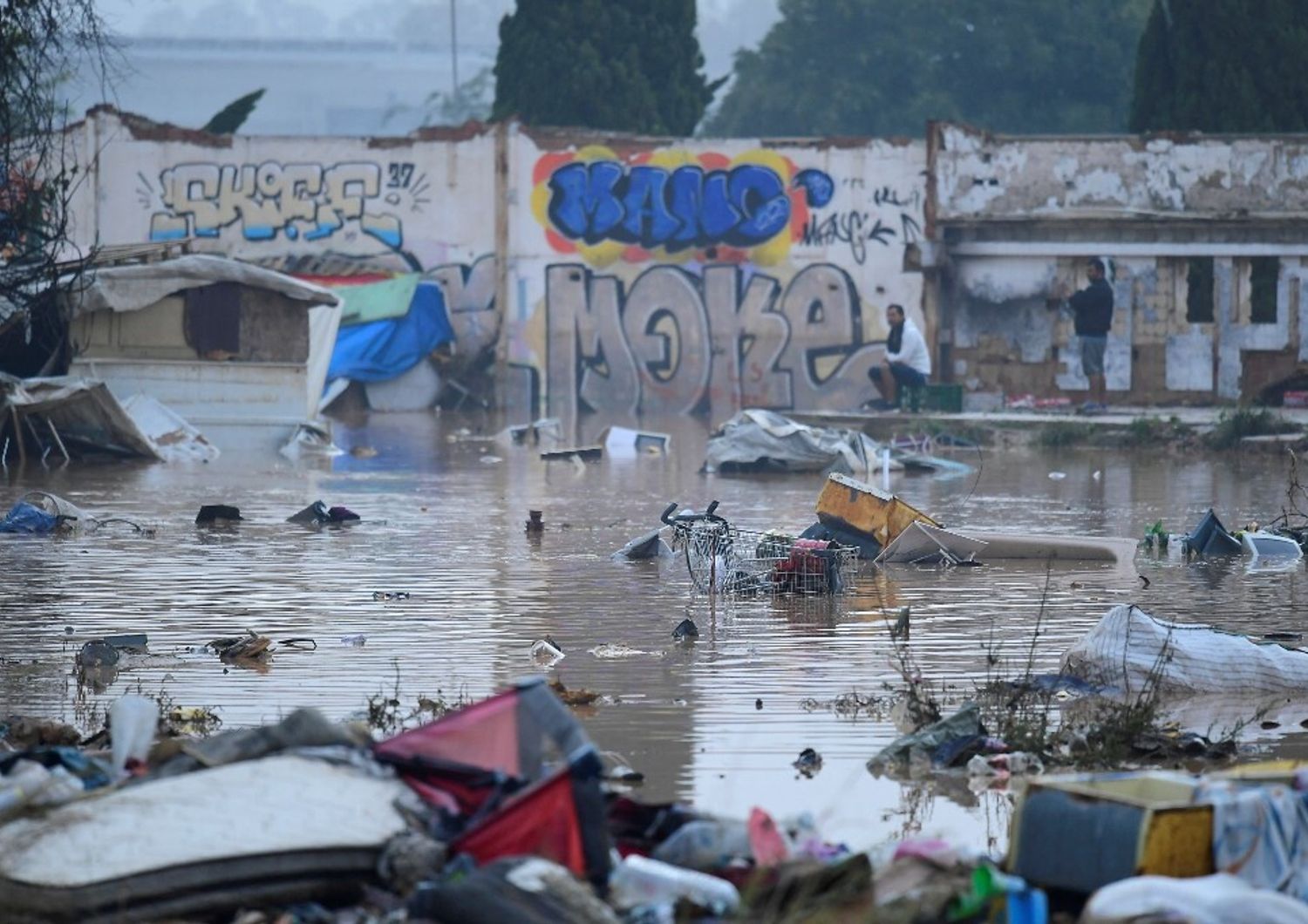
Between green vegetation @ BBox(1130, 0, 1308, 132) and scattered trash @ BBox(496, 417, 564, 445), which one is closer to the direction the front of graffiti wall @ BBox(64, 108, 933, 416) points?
the scattered trash

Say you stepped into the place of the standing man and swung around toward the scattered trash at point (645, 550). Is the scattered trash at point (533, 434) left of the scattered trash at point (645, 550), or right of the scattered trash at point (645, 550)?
right

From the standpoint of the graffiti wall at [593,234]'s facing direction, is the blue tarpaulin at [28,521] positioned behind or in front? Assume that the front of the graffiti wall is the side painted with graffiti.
in front

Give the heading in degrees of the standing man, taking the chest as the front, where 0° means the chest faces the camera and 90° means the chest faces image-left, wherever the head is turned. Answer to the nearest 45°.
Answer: approximately 45°

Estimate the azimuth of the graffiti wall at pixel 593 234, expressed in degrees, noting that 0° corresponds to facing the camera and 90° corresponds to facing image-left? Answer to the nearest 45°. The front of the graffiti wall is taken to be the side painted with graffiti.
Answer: approximately 0°

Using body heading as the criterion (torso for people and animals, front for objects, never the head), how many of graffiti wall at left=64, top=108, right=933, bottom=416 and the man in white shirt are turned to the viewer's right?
0

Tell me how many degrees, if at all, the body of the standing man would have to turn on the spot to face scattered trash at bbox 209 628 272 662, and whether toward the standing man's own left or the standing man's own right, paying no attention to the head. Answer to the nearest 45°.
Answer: approximately 45° to the standing man's own left

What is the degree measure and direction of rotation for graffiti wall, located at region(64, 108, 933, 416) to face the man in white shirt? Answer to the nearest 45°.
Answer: approximately 45° to its left

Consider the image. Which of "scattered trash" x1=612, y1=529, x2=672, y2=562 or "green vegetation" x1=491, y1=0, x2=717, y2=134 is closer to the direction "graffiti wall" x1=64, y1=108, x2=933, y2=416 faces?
the scattered trash

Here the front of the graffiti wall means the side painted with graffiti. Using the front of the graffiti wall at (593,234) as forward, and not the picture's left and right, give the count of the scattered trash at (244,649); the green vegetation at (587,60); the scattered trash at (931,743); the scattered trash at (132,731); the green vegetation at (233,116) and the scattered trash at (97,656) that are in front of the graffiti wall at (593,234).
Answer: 4
